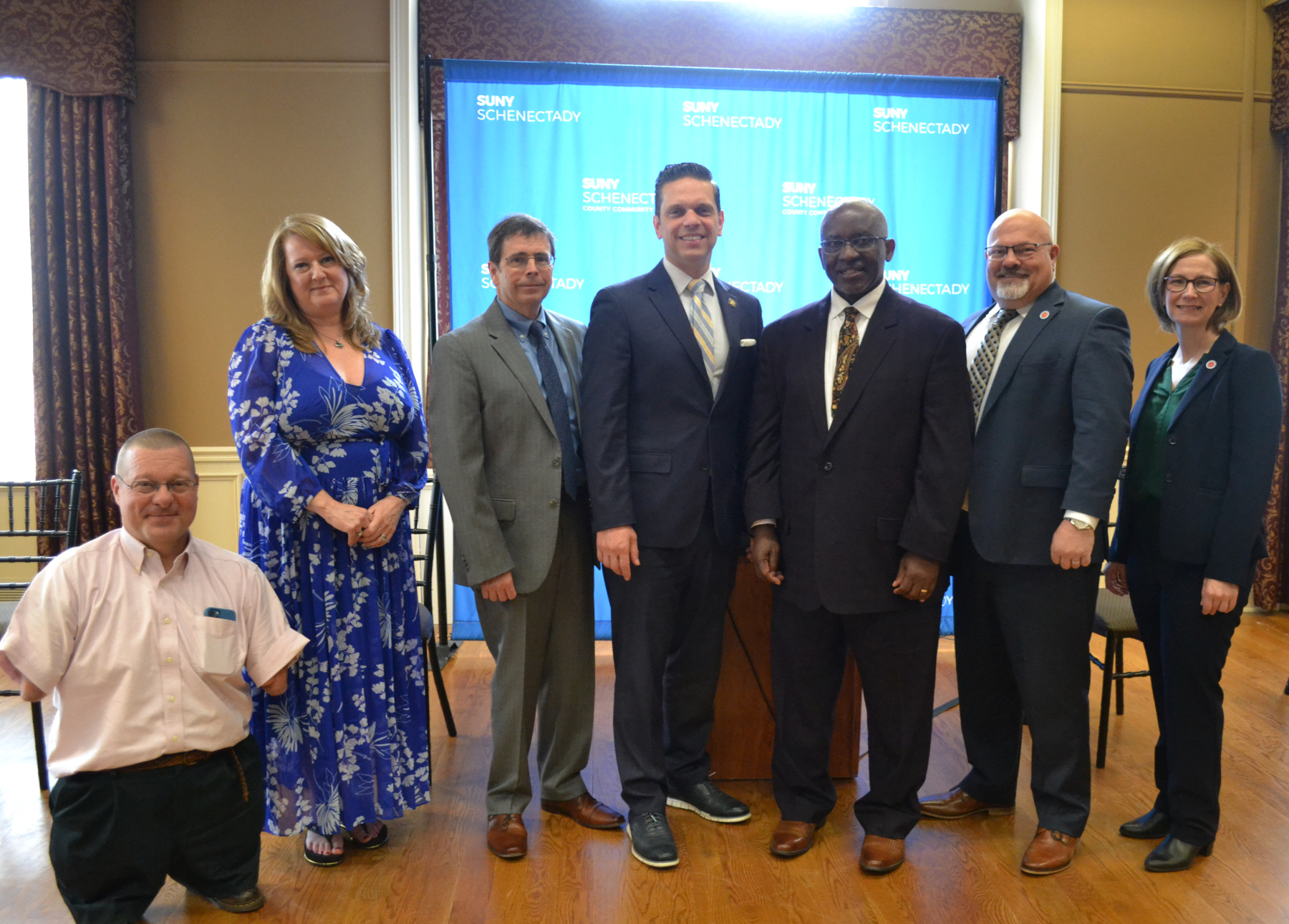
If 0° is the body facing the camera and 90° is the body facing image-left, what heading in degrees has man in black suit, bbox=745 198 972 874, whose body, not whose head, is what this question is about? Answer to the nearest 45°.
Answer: approximately 0°

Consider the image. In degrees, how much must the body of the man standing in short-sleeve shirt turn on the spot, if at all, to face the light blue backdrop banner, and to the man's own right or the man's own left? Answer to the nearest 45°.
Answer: approximately 135° to the man's own left

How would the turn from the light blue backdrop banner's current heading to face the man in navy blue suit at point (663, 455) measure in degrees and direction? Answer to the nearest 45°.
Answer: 0° — it already faces them

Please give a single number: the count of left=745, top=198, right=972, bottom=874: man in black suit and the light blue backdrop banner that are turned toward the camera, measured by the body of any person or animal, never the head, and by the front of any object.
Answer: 2

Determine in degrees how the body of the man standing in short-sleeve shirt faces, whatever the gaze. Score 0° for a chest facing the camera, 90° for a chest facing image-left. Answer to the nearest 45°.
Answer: approximately 0°

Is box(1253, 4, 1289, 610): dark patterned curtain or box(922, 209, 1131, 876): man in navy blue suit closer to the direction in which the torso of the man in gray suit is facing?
the man in navy blue suit

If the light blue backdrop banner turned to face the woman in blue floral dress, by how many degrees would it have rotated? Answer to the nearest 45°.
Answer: approximately 45° to its right

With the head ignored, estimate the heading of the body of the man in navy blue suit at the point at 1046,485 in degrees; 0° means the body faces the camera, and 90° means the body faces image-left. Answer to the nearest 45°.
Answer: approximately 45°
